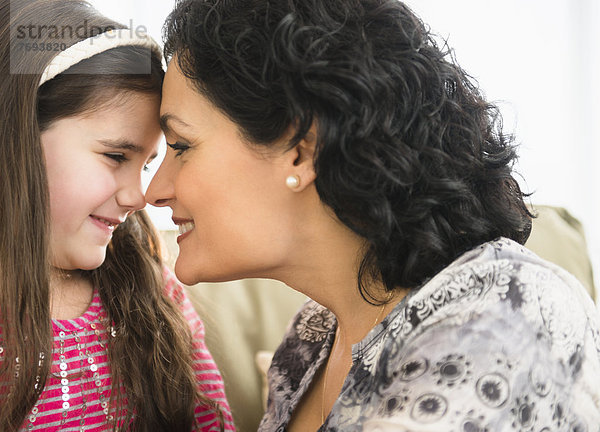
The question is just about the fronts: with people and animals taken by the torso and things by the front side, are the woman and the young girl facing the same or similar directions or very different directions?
very different directions

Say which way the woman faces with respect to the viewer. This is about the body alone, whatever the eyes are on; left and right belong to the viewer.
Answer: facing to the left of the viewer

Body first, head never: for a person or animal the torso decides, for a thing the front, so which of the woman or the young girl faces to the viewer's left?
the woman

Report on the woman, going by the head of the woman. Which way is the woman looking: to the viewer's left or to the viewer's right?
to the viewer's left

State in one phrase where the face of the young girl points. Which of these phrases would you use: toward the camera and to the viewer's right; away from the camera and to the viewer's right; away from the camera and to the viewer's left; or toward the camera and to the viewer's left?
toward the camera and to the viewer's right
